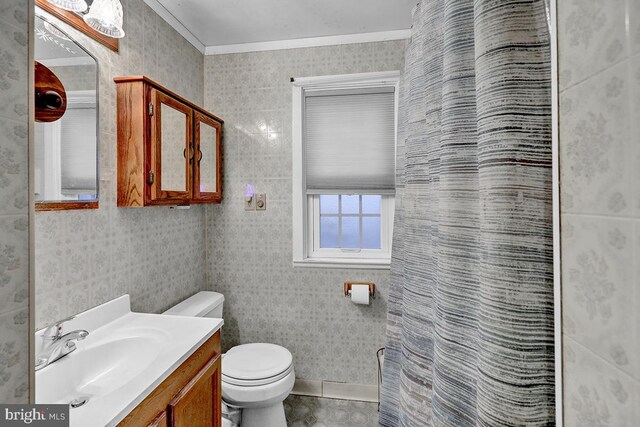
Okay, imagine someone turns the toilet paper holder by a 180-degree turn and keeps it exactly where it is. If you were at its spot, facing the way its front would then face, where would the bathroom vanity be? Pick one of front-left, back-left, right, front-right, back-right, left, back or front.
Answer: back-left

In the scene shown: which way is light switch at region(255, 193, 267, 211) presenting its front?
toward the camera

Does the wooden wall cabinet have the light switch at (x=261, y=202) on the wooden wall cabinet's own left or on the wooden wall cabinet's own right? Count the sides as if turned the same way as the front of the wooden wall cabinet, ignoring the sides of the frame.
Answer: on the wooden wall cabinet's own left

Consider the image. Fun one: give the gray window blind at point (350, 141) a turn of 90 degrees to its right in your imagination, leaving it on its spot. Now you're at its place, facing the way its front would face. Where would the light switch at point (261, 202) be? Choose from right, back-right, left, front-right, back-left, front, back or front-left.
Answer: front

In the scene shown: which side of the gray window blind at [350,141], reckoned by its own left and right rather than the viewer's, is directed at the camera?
front

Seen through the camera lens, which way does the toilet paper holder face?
facing the viewer

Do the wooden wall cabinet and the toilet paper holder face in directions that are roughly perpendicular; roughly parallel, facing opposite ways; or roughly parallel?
roughly perpendicular

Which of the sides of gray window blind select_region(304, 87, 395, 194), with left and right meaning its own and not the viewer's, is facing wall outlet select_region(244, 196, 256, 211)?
right

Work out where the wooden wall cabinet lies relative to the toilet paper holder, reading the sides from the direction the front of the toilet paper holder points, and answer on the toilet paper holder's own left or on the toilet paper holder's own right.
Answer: on the toilet paper holder's own right

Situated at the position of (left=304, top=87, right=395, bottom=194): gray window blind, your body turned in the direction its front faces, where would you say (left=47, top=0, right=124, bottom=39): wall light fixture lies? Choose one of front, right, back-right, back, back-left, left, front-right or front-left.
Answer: front-right

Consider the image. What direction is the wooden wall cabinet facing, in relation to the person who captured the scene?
facing the viewer and to the right of the viewer
